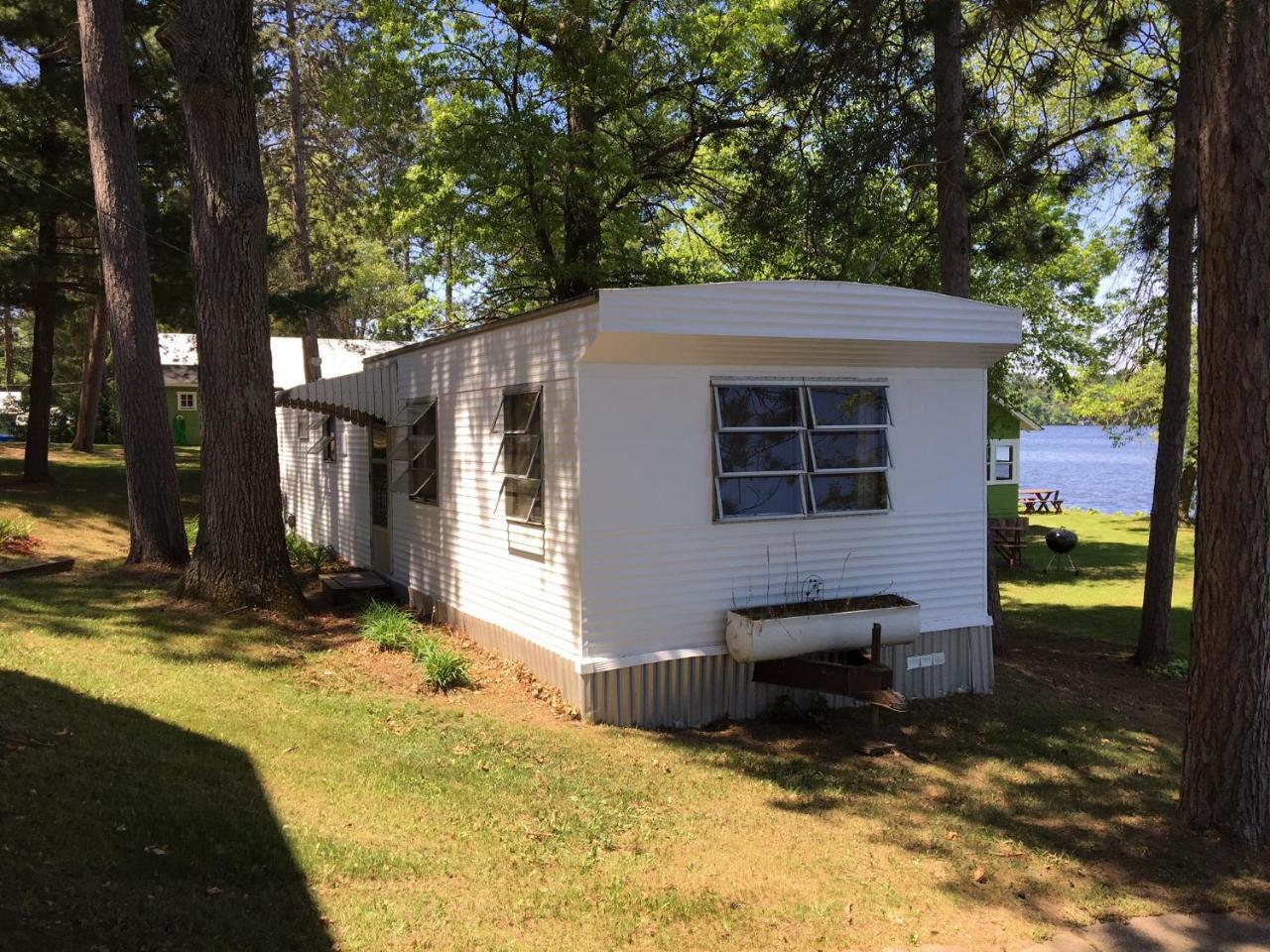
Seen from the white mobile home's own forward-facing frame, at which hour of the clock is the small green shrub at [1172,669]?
The small green shrub is roughly at 8 o'clock from the white mobile home.

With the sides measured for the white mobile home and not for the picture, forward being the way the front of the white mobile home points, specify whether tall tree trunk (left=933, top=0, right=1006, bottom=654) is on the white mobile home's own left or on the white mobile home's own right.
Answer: on the white mobile home's own left

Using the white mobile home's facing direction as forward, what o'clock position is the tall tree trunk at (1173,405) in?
The tall tree trunk is roughly at 8 o'clock from the white mobile home.

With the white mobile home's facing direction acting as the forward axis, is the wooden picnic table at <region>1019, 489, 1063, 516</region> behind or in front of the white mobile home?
behind

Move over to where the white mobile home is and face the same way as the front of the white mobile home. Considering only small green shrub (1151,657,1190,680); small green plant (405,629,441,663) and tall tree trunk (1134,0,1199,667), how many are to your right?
1

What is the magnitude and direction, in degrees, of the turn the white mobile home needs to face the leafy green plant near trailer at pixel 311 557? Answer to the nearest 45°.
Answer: approximately 135° to its right

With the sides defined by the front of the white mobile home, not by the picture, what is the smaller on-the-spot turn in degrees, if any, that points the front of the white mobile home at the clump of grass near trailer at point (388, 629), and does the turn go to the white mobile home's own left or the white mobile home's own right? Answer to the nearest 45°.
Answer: approximately 90° to the white mobile home's own right

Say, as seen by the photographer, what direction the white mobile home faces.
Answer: facing the viewer

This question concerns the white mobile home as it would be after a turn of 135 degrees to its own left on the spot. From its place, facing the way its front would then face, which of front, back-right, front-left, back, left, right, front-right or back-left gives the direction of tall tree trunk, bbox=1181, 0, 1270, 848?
right

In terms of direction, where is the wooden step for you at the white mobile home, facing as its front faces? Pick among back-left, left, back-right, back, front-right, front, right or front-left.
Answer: front-right
